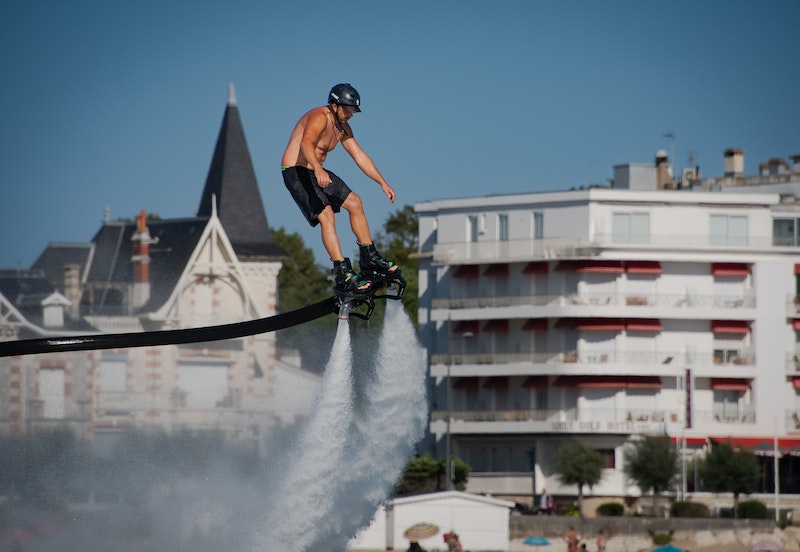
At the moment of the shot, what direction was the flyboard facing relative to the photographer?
facing the viewer and to the right of the viewer

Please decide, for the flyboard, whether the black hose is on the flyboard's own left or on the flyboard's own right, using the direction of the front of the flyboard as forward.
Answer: on the flyboard's own right
